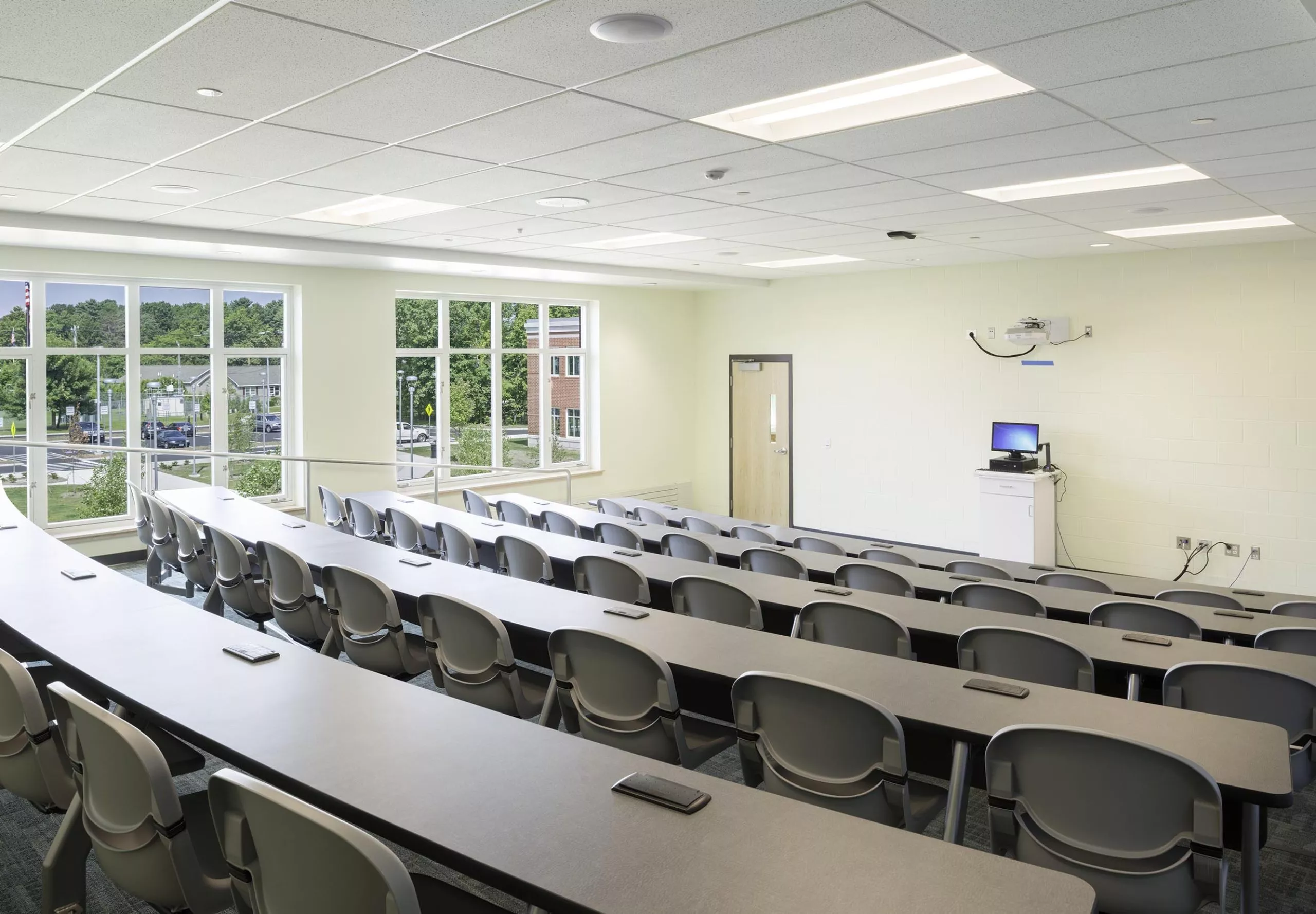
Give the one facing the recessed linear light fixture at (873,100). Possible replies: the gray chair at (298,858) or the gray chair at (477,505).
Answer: the gray chair at (298,858)

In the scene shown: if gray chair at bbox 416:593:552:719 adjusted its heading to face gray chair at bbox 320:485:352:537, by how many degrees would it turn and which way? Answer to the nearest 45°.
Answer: approximately 45° to its left

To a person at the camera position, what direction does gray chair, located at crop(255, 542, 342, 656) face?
facing away from the viewer and to the right of the viewer

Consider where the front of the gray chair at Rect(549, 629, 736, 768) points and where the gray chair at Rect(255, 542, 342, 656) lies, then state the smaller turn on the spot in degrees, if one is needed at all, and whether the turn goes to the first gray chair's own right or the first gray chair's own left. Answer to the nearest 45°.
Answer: approximately 90° to the first gray chair's own left

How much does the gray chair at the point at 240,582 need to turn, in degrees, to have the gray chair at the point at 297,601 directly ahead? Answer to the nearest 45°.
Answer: approximately 135° to its right

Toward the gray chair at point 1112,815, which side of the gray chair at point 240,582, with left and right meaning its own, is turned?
right

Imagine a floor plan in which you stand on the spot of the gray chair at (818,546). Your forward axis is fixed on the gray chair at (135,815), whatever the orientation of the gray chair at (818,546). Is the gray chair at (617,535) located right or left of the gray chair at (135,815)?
right

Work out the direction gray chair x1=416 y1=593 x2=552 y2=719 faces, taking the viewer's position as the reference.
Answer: facing away from the viewer and to the right of the viewer

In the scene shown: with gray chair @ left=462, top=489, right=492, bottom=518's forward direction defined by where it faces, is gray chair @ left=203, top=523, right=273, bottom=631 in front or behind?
behind

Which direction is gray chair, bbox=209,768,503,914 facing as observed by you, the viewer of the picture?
facing away from the viewer and to the right of the viewer
